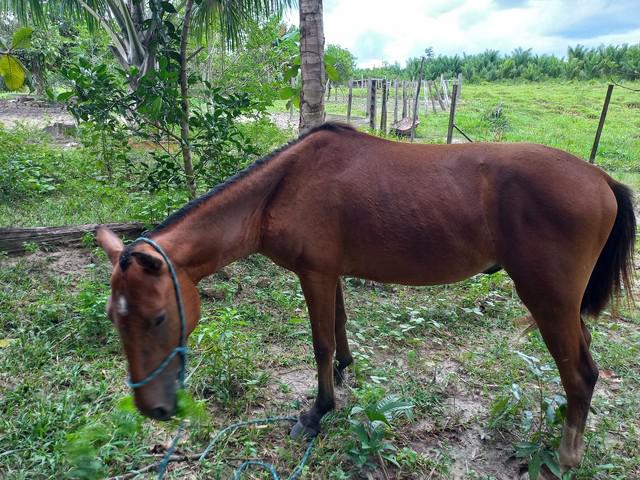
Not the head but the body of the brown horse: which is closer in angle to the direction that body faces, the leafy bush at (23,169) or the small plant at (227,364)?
the small plant

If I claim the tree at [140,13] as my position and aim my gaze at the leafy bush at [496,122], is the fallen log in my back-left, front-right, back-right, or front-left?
back-right

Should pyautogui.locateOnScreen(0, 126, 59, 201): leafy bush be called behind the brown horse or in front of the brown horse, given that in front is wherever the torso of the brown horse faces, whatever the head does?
in front

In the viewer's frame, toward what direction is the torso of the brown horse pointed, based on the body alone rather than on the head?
to the viewer's left

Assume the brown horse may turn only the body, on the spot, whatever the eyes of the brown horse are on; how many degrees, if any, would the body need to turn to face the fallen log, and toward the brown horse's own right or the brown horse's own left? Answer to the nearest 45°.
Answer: approximately 45° to the brown horse's own right

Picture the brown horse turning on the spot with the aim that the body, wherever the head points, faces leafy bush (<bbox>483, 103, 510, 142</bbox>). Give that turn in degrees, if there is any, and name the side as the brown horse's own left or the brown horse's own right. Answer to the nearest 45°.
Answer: approximately 90° to the brown horse's own right

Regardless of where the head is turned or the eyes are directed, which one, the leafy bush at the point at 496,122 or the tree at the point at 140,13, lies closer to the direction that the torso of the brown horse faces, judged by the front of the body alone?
the tree

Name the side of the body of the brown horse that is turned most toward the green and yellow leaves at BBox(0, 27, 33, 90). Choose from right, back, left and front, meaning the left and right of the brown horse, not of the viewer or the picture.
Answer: front

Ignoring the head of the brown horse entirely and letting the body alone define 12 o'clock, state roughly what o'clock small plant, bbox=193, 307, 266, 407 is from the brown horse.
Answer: The small plant is roughly at 12 o'clock from the brown horse.

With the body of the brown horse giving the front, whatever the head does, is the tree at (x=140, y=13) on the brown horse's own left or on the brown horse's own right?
on the brown horse's own right

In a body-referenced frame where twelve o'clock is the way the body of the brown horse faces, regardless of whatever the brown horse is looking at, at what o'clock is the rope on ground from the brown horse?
The rope on ground is roughly at 11 o'clock from the brown horse.
